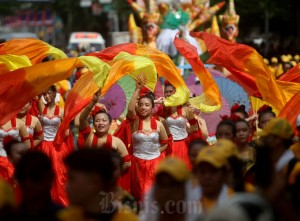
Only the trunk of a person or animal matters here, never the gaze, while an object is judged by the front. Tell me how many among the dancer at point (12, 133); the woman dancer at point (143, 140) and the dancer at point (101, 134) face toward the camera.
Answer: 3

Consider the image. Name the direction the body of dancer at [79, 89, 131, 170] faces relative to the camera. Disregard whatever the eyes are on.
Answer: toward the camera

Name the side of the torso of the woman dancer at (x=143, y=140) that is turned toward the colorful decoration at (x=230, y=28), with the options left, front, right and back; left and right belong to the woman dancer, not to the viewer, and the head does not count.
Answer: back

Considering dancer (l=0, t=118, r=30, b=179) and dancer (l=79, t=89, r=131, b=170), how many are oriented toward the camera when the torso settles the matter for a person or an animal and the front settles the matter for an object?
2

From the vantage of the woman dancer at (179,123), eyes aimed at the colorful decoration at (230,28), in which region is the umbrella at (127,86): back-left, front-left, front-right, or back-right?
front-left

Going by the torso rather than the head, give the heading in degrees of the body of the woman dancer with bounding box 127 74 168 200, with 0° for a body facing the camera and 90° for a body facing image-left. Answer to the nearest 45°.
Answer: approximately 0°
